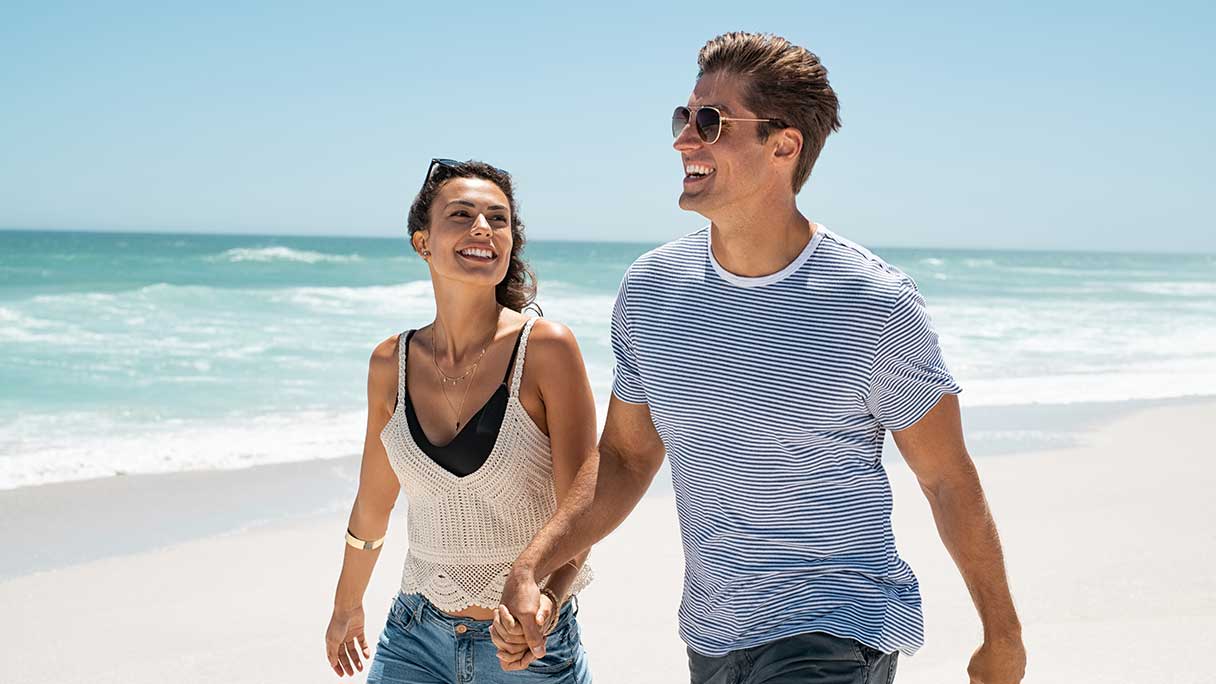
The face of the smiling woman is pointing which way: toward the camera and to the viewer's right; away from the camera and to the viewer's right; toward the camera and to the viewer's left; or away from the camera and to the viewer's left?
toward the camera and to the viewer's right

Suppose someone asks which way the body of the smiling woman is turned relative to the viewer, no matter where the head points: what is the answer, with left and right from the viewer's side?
facing the viewer

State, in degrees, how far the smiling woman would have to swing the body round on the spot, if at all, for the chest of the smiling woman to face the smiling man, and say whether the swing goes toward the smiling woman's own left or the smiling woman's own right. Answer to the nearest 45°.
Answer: approximately 45° to the smiling woman's own left

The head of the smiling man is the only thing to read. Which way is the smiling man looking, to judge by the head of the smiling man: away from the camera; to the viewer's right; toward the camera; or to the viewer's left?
to the viewer's left
